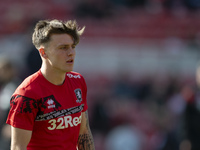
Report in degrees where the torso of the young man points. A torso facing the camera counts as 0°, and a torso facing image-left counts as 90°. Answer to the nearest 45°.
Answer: approximately 315°
